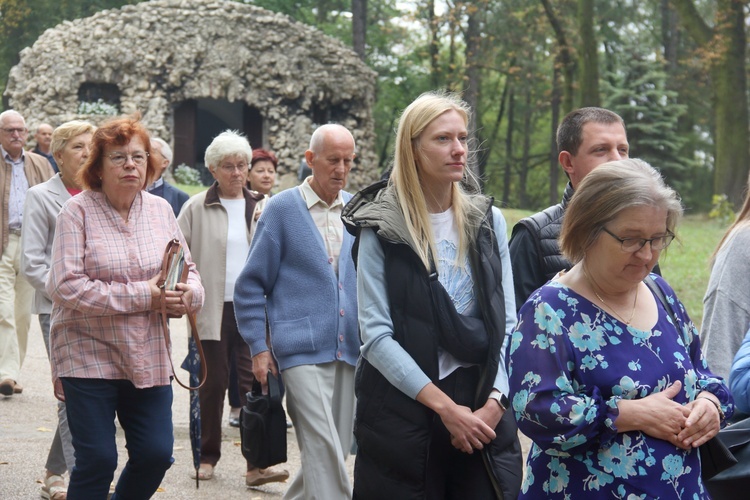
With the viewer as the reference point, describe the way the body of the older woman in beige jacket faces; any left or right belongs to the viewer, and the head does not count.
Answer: facing the viewer and to the right of the viewer

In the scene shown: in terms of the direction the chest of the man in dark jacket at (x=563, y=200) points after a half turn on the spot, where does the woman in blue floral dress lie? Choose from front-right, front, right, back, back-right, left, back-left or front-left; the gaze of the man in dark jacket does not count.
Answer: back-left

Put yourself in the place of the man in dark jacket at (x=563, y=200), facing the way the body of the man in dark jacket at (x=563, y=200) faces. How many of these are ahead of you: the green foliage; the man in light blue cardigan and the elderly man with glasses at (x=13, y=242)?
0

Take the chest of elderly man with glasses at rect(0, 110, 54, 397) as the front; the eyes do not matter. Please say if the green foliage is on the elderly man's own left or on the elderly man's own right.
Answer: on the elderly man's own left

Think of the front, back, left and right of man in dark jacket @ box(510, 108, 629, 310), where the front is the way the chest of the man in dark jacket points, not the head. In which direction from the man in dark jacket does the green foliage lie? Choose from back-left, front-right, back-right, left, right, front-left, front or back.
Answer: back-left

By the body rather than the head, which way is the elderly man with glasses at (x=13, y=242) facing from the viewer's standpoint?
toward the camera

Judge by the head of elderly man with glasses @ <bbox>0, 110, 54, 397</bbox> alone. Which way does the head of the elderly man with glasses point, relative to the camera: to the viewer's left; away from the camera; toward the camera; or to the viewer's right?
toward the camera

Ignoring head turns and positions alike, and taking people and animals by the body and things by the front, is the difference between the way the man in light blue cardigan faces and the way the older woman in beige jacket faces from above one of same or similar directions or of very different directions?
same or similar directions

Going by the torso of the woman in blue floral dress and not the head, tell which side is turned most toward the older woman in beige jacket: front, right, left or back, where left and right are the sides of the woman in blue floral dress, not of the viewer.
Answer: back

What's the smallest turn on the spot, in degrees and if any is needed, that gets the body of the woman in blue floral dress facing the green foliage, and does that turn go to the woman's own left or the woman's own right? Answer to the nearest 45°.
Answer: approximately 135° to the woman's own left

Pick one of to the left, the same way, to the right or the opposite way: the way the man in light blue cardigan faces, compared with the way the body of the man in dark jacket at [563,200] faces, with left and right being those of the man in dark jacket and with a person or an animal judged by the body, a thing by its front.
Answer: the same way
